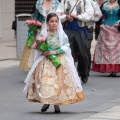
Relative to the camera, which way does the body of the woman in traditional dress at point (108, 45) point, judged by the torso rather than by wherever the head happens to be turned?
toward the camera

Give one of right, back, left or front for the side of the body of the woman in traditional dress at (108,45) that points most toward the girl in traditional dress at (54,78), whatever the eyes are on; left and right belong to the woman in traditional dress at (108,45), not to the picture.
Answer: front

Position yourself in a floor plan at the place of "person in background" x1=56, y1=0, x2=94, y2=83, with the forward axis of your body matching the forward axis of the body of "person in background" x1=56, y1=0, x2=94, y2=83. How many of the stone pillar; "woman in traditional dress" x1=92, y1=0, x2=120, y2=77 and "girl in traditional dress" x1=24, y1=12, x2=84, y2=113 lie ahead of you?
1

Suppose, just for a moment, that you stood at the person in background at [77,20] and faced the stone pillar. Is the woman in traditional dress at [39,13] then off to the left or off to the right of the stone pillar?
left

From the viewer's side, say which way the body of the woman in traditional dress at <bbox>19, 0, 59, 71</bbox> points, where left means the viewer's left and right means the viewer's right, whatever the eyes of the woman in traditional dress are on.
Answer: facing the viewer

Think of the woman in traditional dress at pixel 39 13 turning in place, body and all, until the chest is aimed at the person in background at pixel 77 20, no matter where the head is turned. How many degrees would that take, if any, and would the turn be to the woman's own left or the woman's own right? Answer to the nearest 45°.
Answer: approximately 45° to the woman's own left
